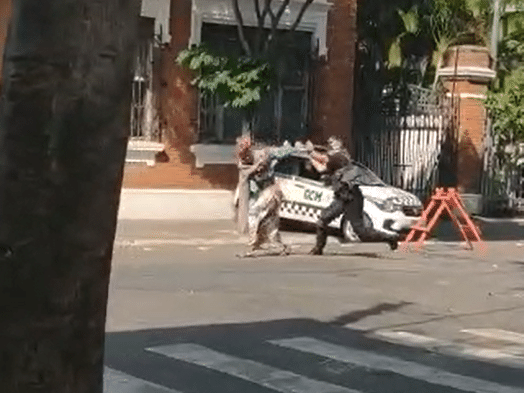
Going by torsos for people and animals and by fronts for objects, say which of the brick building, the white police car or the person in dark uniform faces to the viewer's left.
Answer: the person in dark uniform

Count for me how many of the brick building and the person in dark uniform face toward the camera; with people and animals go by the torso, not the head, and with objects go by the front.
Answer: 1

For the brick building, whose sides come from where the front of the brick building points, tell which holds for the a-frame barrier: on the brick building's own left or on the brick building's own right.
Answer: on the brick building's own left

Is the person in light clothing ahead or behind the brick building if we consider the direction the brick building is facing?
ahead

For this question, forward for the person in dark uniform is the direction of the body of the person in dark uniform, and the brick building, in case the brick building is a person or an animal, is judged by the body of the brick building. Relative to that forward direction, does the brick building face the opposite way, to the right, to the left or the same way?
to the left

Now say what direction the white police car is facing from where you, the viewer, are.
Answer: facing the viewer and to the right of the viewer

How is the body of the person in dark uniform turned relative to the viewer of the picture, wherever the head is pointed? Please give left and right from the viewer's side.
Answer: facing to the left of the viewer

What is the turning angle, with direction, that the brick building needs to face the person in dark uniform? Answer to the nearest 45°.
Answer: approximately 45° to its left

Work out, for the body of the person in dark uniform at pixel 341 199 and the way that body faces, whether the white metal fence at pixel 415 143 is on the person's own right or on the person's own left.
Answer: on the person's own right

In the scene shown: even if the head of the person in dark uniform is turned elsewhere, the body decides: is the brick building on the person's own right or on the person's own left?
on the person's own right

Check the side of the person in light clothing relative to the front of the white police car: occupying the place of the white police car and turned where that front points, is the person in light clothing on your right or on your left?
on your right

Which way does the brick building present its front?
toward the camera
